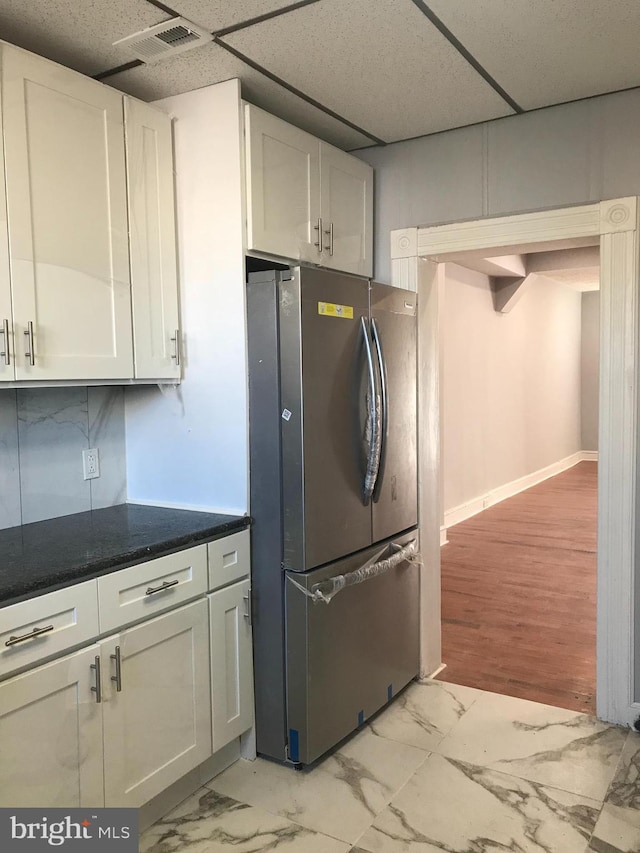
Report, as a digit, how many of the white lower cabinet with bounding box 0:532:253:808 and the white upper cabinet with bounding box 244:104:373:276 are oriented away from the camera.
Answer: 0

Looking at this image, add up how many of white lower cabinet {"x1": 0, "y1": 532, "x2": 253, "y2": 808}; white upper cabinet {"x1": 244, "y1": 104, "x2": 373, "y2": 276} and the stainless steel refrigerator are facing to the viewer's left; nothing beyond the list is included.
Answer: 0

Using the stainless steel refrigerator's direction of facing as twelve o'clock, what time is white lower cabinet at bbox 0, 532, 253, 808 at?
The white lower cabinet is roughly at 3 o'clock from the stainless steel refrigerator.

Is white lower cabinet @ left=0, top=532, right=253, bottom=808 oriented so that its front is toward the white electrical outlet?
no

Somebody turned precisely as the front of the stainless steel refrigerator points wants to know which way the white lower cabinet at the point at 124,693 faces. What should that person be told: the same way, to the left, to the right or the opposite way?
the same way

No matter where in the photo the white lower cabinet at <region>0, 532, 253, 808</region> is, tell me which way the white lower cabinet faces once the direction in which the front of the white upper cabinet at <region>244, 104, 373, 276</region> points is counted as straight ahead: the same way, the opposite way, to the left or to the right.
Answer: the same way

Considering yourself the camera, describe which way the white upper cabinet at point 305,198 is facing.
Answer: facing the viewer and to the right of the viewer

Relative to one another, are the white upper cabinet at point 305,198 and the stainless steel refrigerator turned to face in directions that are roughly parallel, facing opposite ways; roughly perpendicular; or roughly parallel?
roughly parallel

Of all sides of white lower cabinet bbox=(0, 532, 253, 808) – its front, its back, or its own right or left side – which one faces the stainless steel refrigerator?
left

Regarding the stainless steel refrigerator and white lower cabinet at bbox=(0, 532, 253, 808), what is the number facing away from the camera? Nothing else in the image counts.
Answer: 0
